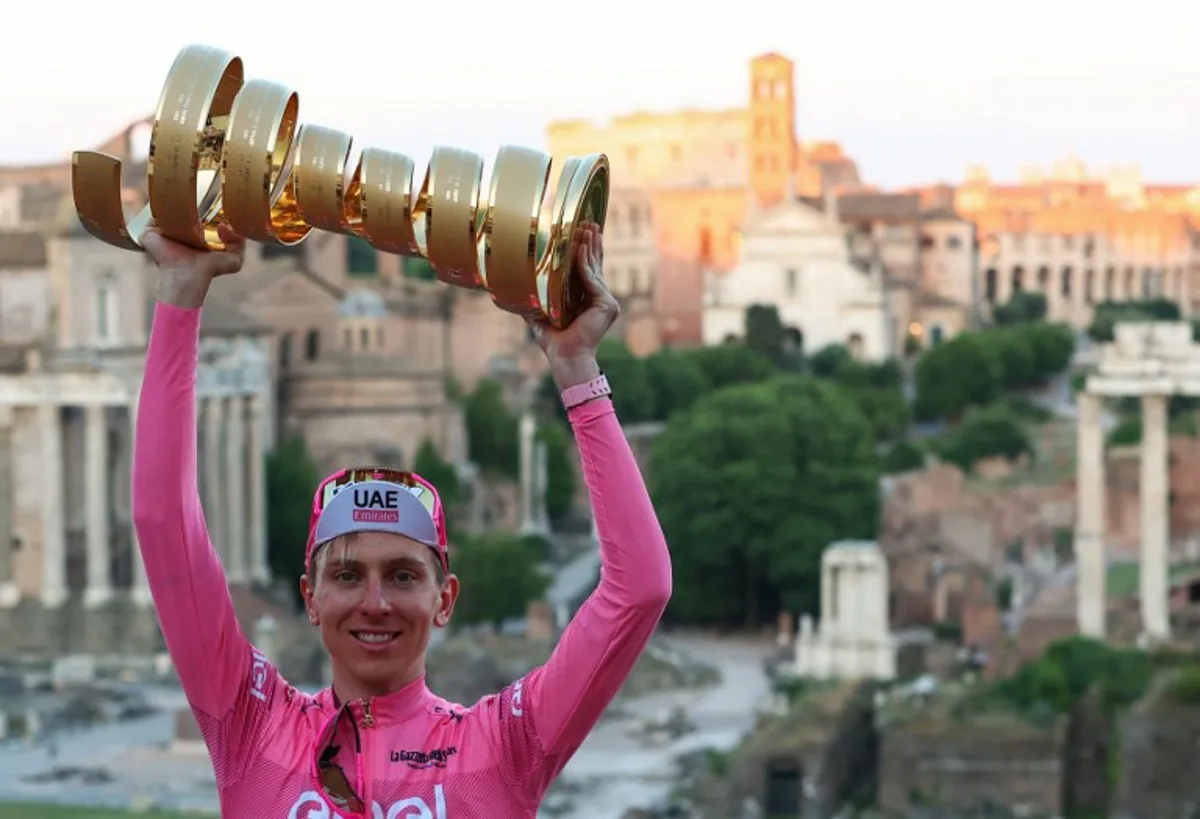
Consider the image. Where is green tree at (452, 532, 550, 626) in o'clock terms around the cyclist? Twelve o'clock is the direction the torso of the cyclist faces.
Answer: The green tree is roughly at 6 o'clock from the cyclist.

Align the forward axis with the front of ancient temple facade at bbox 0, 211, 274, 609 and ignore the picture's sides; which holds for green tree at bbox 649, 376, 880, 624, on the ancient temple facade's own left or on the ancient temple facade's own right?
on the ancient temple facade's own left

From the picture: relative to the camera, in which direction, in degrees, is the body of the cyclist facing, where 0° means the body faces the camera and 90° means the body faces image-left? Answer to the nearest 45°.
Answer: approximately 0°

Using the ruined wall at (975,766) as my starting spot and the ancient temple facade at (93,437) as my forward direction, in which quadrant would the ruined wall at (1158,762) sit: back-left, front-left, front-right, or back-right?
back-right

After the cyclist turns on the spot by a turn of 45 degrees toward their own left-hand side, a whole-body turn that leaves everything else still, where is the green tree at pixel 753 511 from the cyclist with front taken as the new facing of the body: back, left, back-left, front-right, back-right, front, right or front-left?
back-left

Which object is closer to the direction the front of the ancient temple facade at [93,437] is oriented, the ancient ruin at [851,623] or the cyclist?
the cyclist

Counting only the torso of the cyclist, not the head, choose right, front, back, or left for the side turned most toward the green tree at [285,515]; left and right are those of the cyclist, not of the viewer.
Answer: back

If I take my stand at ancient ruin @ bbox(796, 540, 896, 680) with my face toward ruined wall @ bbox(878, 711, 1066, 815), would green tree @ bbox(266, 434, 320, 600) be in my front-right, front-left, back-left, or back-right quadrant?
back-right

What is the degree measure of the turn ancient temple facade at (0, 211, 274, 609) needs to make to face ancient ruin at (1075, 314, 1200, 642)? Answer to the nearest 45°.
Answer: approximately 45° to its left

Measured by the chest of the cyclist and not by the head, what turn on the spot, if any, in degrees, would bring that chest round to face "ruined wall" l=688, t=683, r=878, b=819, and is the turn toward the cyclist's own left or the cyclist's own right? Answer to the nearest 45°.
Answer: approximately 180°
